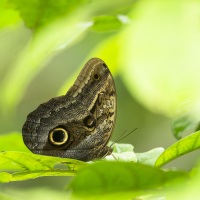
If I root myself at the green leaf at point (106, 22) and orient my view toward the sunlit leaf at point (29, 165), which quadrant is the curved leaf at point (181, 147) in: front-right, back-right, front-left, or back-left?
front-left

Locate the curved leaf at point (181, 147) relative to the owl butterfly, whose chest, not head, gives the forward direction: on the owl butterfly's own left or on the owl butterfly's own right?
on the owl butterfly's own right

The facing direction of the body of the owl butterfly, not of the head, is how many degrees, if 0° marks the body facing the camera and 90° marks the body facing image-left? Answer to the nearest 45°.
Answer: approximately 270°

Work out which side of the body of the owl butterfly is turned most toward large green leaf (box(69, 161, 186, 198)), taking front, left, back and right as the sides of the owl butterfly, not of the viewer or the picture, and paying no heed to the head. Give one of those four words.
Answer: right
